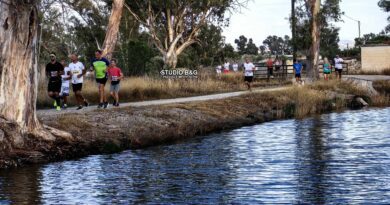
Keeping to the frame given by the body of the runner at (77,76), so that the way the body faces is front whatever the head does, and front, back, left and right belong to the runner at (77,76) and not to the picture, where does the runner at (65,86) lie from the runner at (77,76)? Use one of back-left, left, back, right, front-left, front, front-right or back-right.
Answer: right

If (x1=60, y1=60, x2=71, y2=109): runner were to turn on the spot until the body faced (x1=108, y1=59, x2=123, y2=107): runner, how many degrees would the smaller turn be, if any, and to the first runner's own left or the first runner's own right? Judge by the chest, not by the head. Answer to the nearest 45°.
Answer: approximately 90° to the first runner's own left

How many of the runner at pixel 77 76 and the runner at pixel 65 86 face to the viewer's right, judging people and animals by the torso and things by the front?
0

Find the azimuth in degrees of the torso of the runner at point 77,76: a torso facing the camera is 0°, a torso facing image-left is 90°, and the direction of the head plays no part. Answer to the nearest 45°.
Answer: approximately 45°

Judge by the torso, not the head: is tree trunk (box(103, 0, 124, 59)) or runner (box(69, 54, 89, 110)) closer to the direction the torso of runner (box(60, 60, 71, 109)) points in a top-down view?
the runner

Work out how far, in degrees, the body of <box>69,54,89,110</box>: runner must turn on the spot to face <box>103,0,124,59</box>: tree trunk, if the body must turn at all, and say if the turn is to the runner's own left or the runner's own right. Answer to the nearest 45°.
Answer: approximately 135° to the runner's own right

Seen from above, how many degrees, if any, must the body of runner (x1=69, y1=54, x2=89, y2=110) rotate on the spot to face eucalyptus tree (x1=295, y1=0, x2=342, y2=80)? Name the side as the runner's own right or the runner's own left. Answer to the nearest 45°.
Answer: approximately 180°

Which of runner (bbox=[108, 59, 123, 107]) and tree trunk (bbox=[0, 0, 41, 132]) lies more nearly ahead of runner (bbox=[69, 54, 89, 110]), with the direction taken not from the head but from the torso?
the tree trunk

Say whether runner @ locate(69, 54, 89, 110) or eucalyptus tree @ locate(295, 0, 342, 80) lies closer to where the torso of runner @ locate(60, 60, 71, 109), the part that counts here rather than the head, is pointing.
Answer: the runner

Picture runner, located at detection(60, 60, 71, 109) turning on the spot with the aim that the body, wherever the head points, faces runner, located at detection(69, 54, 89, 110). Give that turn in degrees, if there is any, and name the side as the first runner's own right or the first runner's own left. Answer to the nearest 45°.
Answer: approximately 90° to the first runner's own left

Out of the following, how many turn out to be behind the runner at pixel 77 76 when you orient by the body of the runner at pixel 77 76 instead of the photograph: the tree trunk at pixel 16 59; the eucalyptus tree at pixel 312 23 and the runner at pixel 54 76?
1
